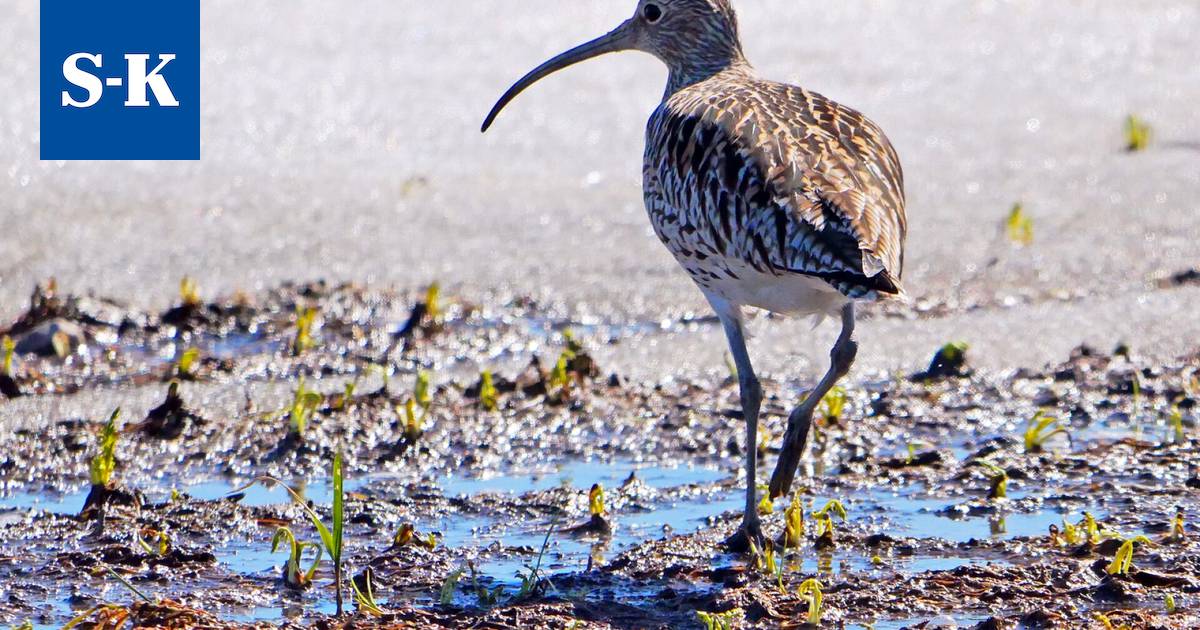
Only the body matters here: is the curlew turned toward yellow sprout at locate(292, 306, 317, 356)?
yes

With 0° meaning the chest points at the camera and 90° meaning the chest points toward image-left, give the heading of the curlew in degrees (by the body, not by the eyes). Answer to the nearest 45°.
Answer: approximately 135°

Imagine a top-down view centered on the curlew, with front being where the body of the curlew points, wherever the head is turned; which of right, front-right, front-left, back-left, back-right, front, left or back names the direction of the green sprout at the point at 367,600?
left

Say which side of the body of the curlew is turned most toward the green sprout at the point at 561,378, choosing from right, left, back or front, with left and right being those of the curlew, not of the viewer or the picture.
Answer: front

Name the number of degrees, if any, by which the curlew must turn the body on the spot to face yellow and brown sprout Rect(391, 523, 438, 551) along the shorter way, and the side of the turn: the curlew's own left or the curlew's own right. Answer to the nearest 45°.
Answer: approximately 45° to the curlew's own left

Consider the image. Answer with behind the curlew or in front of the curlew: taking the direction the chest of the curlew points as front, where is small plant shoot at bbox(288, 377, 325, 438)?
in front

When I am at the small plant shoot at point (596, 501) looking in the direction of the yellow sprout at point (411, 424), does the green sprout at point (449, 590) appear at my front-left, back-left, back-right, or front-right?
back-left

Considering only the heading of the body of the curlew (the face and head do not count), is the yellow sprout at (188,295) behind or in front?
in front

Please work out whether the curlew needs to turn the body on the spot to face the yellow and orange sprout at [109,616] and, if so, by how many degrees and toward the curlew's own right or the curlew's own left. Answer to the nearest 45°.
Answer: approximately 90° to the curlew's own left

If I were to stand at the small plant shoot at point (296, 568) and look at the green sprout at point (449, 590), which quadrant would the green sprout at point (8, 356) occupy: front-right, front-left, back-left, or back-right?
back-left

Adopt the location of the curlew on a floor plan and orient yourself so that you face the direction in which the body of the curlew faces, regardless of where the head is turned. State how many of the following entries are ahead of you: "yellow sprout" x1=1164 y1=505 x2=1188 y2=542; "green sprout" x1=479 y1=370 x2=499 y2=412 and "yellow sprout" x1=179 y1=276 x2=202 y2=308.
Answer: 2

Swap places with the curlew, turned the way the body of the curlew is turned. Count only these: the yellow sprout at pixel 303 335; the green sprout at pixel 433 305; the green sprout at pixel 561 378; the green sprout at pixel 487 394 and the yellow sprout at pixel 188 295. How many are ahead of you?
5
